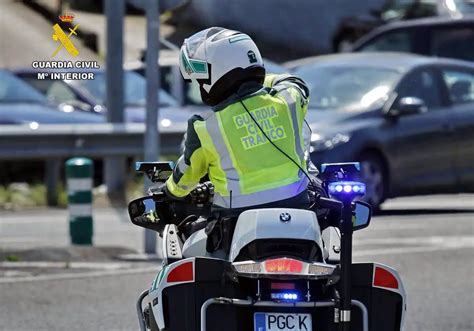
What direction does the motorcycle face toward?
away from the camera

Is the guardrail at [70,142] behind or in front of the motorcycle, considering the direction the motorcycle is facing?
in front

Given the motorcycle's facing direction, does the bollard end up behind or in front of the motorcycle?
in front
